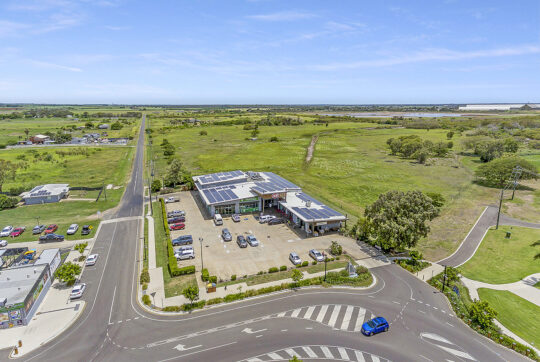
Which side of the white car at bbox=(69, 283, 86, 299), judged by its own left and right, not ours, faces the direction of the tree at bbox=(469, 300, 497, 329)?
right

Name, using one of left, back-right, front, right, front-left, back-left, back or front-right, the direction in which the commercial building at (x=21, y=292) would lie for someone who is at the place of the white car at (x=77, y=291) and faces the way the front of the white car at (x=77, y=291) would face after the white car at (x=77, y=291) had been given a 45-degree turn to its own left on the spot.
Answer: left

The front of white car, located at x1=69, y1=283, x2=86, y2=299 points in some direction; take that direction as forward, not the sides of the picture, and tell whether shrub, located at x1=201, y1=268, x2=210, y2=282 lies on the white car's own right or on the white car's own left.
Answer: on the white car's own right

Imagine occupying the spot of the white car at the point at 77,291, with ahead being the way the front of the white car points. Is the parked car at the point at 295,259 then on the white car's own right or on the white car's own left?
on the white car's own right

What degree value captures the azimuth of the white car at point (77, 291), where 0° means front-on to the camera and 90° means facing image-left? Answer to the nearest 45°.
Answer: approximately 225°

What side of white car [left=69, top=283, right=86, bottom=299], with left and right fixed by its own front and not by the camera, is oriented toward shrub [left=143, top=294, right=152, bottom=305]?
right

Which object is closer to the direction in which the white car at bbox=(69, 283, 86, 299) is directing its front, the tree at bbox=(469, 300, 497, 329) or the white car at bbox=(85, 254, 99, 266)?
the white car

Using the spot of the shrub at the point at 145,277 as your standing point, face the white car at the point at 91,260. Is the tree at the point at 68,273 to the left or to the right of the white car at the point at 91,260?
left
